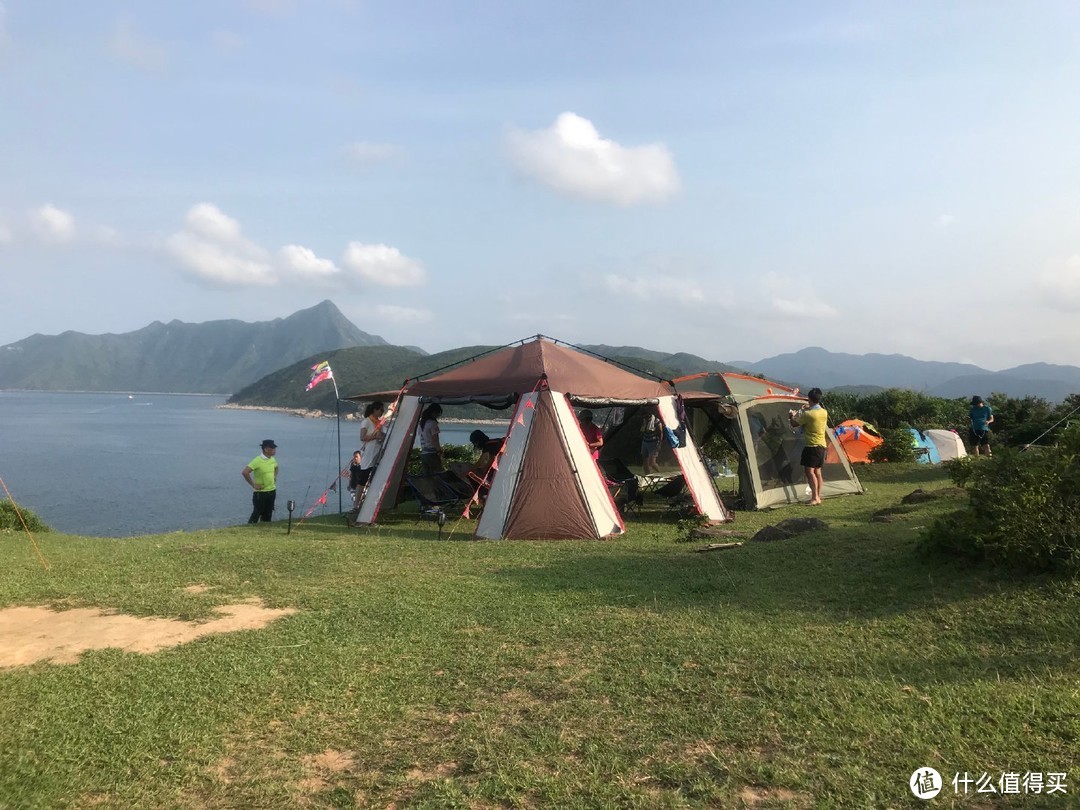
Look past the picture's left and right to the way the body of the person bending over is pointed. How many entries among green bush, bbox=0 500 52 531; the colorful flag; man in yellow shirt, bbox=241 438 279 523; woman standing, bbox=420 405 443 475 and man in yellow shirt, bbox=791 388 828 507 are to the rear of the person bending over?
1

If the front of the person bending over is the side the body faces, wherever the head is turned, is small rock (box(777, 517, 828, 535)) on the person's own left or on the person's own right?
on the person's own left

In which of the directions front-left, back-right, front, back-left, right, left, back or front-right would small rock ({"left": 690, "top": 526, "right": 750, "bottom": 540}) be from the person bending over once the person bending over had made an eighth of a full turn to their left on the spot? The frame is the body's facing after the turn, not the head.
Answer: left

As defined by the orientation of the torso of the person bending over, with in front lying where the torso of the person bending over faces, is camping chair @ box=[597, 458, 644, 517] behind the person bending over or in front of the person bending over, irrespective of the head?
behind

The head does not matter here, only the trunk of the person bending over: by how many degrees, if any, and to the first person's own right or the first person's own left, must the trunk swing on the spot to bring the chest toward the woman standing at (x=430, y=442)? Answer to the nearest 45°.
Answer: approximately 45° to the first person's own right

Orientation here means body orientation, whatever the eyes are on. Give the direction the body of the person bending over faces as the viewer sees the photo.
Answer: to the viewer's left

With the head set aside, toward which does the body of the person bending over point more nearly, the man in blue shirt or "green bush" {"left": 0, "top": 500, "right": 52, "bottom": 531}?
the green bush

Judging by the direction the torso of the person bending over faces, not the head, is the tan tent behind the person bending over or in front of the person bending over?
behind

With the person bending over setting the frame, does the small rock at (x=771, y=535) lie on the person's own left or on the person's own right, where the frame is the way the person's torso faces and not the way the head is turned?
on the person's own left

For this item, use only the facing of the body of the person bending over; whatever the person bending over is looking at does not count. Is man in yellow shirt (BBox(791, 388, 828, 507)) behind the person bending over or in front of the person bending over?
behind

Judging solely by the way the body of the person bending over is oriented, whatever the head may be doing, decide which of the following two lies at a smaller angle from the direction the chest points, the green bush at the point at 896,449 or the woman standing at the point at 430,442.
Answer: the woman standing
